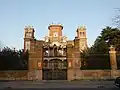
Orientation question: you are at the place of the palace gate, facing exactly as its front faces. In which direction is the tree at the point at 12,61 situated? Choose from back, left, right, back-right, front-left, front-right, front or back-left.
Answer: right

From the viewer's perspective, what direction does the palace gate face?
toward the camera
